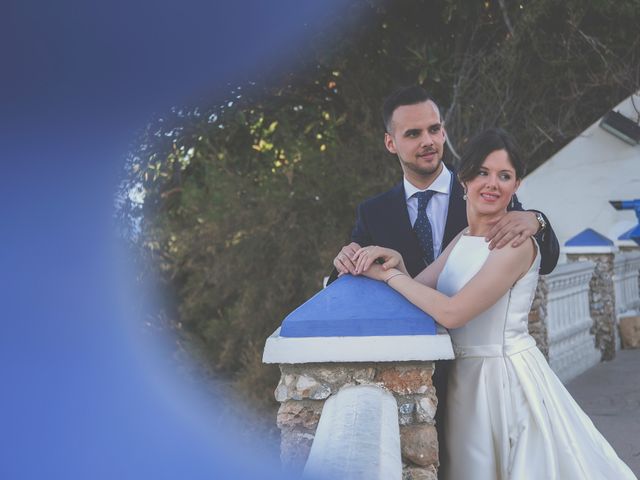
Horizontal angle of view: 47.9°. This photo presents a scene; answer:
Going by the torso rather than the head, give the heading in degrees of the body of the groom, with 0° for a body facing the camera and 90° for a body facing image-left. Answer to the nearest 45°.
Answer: approximately 0°

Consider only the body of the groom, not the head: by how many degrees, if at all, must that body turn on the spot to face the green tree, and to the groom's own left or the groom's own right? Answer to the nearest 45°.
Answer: approximately 180°

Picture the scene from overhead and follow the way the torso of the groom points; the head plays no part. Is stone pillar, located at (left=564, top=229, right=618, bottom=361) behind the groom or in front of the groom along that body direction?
behind

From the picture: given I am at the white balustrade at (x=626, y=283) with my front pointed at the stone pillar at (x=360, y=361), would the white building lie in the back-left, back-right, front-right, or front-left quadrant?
back-right

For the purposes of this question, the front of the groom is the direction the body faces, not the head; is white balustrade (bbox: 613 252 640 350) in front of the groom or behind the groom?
behind

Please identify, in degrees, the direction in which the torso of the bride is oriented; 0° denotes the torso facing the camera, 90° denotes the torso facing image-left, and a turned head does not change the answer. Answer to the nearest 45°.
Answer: approximately 45°

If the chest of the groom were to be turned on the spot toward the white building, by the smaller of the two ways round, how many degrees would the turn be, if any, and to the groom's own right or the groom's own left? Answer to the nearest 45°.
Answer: approximately 180°
